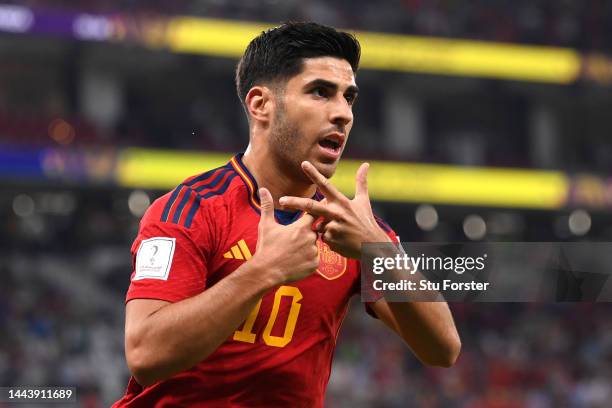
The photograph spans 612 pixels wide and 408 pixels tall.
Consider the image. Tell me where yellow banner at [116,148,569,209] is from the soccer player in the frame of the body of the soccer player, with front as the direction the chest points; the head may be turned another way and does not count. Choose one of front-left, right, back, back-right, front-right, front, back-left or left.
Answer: back-left

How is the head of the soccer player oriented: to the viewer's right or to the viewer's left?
to the viewer's right

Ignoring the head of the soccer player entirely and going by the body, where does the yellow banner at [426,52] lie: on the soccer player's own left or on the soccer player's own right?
on the soccer player's own left

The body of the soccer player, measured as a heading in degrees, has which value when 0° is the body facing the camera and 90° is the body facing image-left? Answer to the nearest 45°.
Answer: approximately 315°

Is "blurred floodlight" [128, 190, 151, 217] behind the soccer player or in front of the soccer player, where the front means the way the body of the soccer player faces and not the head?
behind

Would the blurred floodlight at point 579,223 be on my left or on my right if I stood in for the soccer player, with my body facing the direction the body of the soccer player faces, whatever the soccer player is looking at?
on my left

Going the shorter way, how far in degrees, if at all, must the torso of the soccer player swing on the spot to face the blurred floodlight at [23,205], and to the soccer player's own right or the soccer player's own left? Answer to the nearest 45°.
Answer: approximately 135° to the soccer player's own left

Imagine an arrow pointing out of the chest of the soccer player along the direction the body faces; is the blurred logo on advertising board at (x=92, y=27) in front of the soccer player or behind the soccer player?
behind
